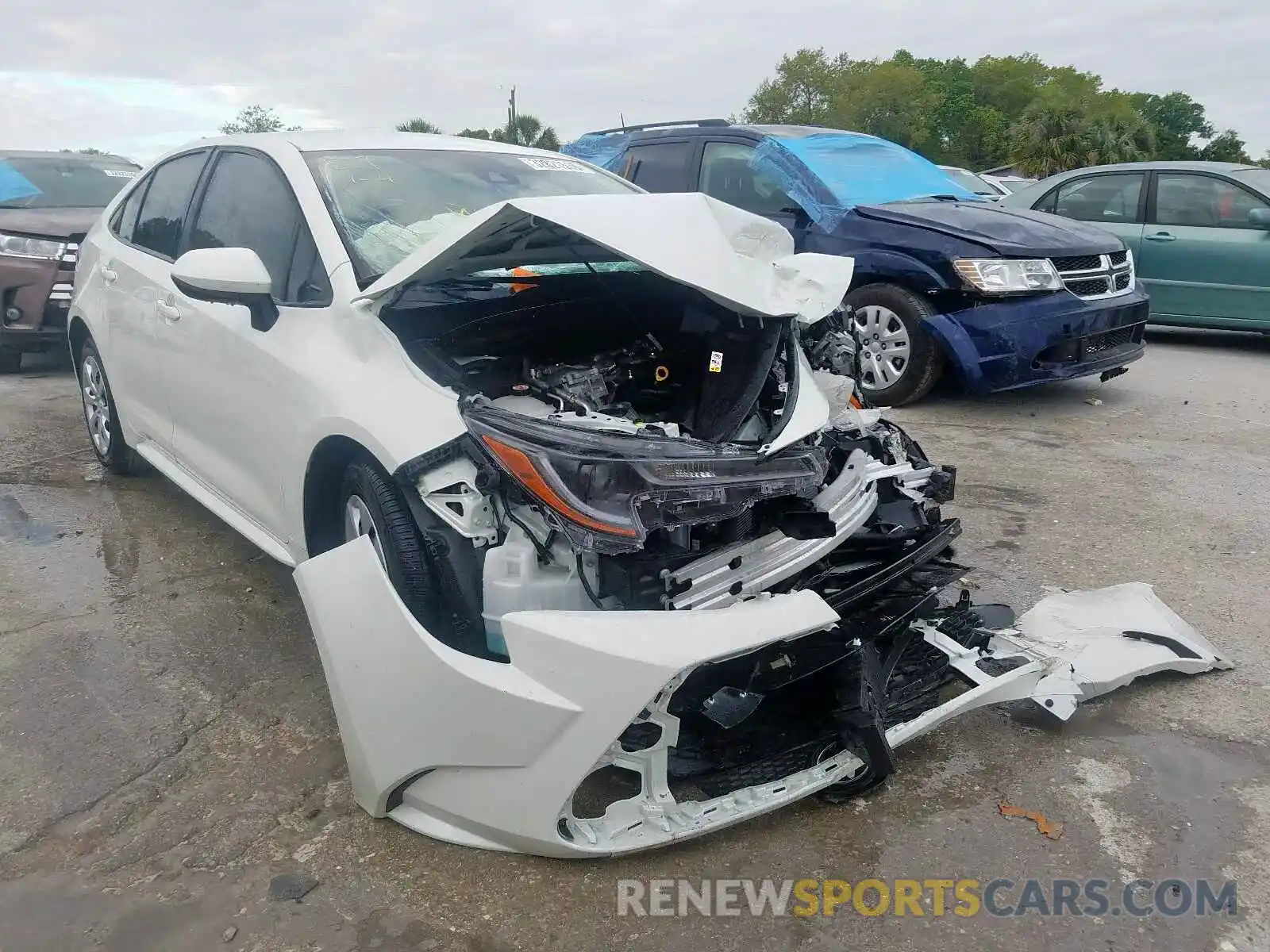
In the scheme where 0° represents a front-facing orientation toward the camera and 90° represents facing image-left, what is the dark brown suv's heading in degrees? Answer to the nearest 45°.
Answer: approximately 315°

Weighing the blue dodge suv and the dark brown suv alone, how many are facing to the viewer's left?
0

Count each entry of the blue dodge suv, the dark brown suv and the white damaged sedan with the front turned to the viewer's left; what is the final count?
0

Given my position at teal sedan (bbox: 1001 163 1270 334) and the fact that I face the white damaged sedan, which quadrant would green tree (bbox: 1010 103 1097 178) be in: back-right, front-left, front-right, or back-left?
back-right

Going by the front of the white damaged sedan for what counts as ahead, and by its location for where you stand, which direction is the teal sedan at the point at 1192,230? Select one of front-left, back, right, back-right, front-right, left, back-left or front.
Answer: left

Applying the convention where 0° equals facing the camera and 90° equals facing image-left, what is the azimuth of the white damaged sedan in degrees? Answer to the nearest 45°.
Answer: approximately 315°

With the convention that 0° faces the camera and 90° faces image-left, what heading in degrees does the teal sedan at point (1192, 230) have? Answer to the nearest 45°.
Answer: approximately 270°

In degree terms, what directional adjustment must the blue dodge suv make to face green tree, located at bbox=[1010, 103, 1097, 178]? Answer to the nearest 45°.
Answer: approximately 135° to its left

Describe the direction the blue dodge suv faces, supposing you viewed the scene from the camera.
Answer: facing the viewer and to the right of the viewer

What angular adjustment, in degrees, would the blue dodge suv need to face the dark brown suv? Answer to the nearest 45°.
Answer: approximately 135° to its right

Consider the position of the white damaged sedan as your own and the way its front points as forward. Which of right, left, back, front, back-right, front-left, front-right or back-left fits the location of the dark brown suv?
back

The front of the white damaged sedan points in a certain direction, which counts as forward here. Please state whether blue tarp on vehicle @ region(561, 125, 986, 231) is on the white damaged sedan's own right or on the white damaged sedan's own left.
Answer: on the white damaged sedan's own left
